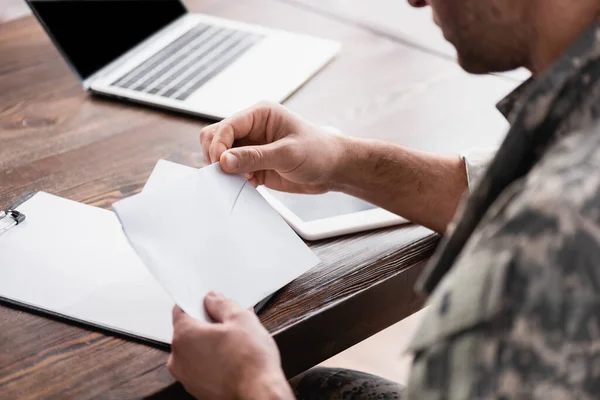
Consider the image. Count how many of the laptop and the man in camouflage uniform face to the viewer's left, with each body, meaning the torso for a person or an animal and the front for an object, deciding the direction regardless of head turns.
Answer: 1

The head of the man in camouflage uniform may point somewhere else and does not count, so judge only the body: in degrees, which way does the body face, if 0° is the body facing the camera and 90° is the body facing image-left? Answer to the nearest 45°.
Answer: approximately 90°

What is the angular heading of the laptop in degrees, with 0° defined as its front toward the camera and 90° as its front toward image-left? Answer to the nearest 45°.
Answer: approximately 315°
